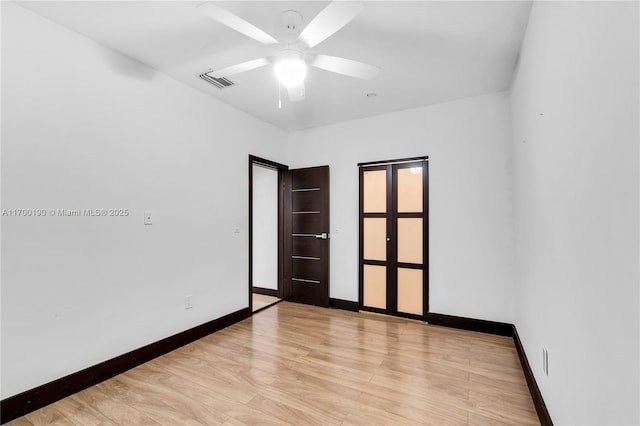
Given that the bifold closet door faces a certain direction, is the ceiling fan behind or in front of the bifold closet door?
in front

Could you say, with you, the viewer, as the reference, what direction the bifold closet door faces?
facing the viewer and to the left of the viewer

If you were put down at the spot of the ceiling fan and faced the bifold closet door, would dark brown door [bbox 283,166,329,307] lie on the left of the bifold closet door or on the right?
left

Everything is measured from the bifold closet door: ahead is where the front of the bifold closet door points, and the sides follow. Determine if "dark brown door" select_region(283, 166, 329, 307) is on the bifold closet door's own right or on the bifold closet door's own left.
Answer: on the bifold closet door's own right
